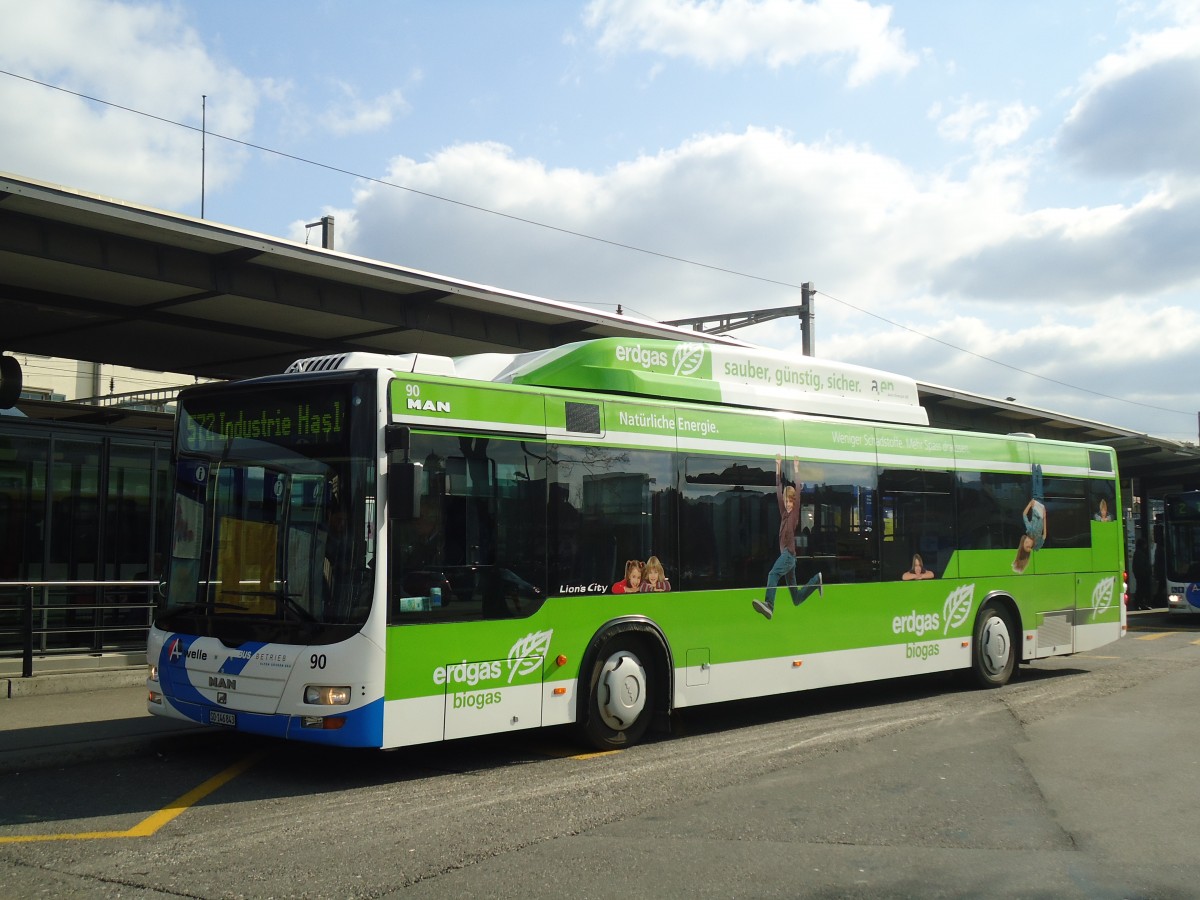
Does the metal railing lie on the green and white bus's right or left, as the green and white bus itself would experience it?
on its right

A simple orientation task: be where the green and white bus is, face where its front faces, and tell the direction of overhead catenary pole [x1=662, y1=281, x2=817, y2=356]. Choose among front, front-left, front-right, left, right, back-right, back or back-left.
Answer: back-right

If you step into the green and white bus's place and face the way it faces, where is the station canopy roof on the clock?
The station canopy roof is roughly at 3 o'clock from the green and white bus.

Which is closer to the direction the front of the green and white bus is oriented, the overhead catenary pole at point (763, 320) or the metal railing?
the metal railing
